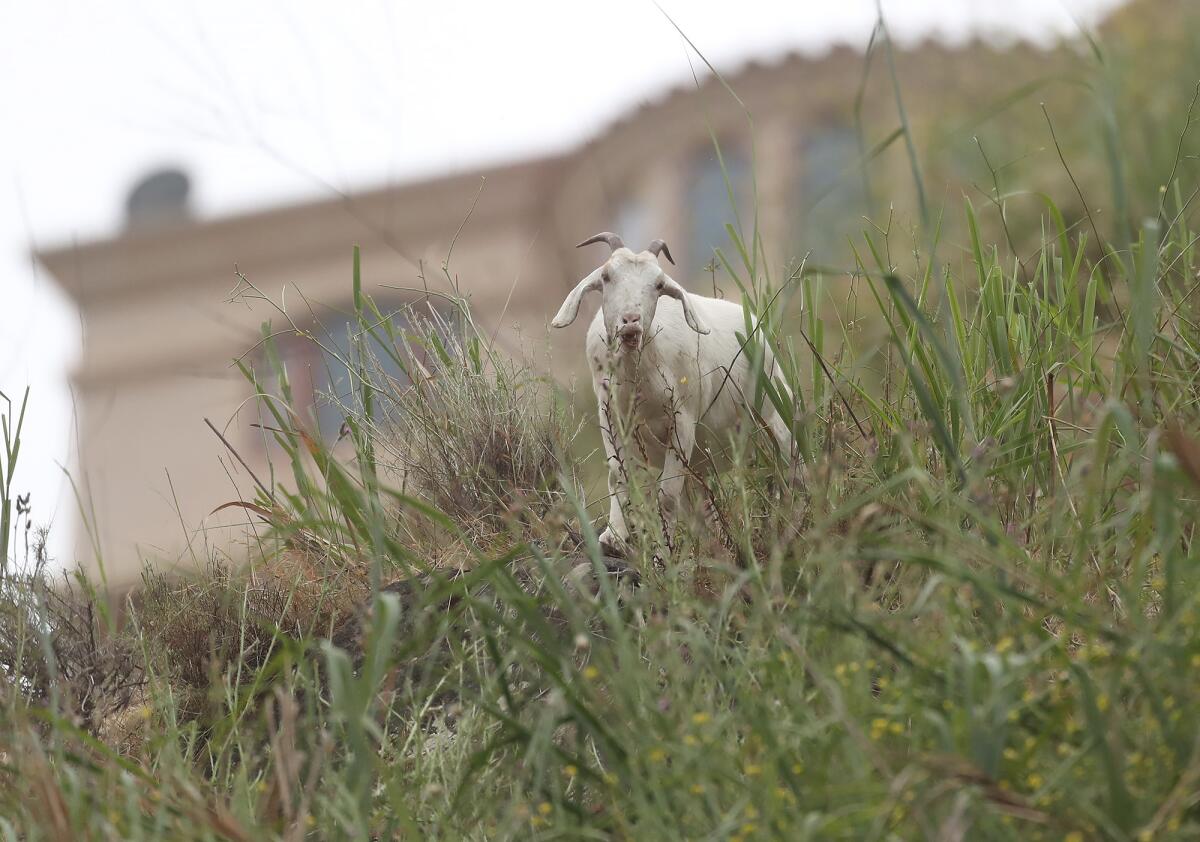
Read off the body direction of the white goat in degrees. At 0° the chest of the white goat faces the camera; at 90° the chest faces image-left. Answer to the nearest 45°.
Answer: approximately 45°

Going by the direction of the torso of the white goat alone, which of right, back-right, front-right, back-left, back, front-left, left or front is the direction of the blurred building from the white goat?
back-right
